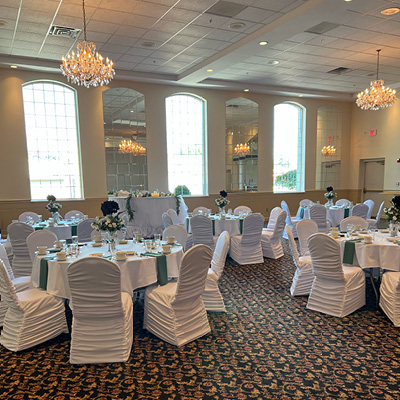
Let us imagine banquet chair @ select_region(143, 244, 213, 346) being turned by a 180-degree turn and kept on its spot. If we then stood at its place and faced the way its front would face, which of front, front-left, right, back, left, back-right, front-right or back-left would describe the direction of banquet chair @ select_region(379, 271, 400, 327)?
front-left

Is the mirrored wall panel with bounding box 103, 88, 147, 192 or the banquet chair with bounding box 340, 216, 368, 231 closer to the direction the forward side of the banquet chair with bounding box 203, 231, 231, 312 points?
the mirrored wall panel

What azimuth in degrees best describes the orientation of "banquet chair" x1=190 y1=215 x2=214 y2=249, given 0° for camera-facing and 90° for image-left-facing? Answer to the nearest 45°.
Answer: approximately 225°

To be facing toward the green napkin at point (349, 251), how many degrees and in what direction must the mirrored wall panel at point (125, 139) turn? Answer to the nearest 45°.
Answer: approximately 45° to its left

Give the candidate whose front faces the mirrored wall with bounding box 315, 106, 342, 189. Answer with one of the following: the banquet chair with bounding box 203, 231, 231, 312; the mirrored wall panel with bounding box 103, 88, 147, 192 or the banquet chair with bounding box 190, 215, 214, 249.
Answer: the banquet chair with bounding box 190, 215, 214, 249

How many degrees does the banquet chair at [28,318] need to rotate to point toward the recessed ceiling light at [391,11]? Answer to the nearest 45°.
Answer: approximately 45° to its right

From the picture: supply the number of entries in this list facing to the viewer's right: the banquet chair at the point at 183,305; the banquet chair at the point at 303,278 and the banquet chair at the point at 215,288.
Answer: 1

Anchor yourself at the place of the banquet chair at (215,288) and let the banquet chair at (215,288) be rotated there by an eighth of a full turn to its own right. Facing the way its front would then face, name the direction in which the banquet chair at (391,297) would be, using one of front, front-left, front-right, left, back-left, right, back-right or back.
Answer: back-right

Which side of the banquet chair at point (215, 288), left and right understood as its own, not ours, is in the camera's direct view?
left

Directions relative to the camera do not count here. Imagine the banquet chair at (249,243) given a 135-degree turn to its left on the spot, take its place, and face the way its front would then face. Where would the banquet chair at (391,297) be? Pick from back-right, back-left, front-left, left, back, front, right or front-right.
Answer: front-left

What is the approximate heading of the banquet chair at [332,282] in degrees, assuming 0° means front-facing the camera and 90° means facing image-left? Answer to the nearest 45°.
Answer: approximately 225°

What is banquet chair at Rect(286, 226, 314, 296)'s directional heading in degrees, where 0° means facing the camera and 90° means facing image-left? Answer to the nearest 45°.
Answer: approximately 270°
